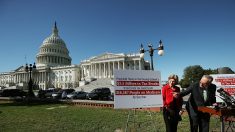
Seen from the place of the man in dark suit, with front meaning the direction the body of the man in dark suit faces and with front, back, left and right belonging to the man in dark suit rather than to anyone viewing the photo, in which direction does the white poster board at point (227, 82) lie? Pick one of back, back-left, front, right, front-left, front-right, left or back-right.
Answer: back-left

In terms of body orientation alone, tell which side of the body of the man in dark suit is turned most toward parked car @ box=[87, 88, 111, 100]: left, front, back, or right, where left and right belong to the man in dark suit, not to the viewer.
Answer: back
